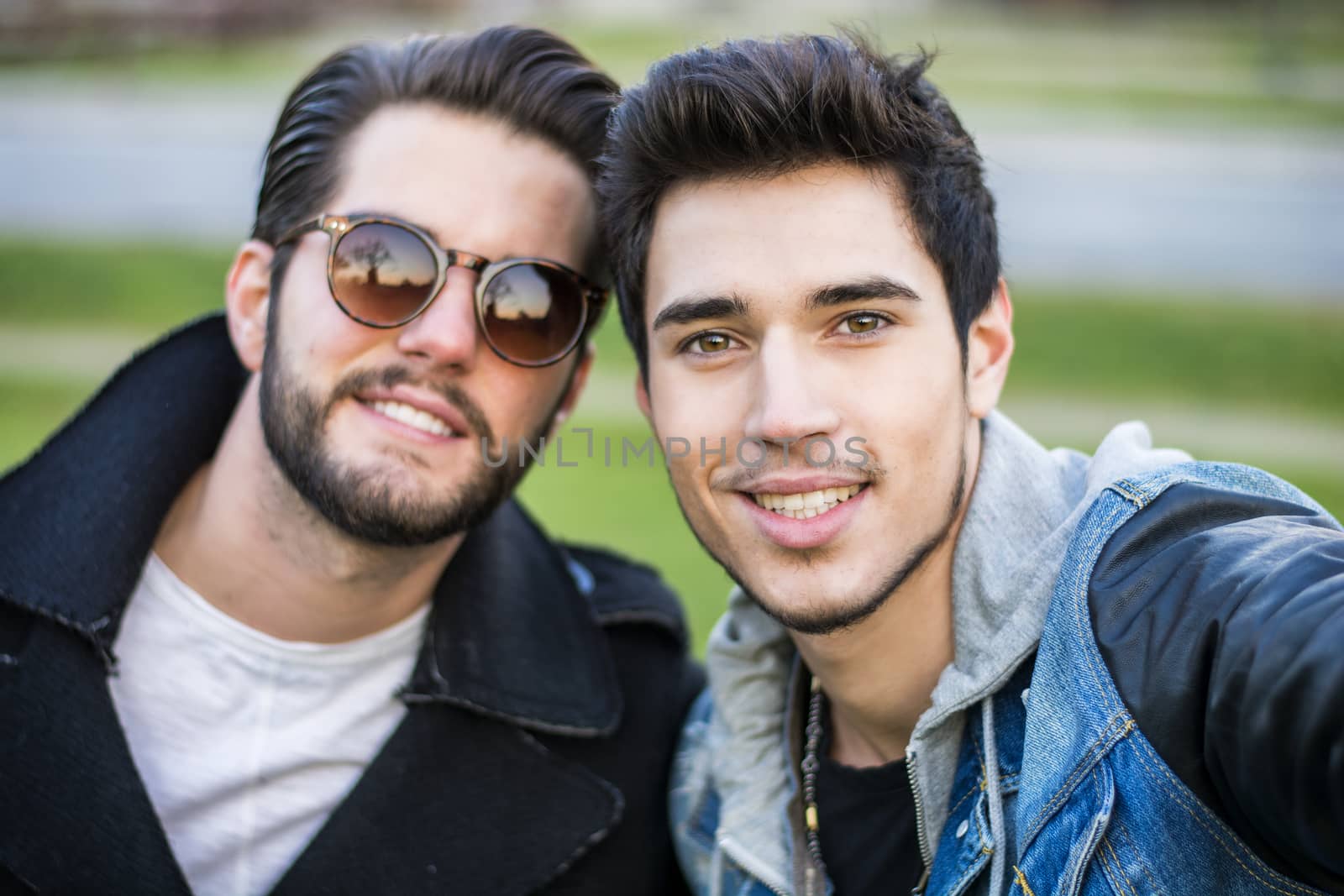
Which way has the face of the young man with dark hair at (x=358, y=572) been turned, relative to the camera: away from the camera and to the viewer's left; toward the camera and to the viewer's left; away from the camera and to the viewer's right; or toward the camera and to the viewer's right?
toward the camera and to the viewer's right

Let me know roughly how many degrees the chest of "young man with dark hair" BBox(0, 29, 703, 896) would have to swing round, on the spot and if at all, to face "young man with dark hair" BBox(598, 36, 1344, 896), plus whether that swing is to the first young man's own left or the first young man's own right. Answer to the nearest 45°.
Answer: approximately 45° to the first young man's own left

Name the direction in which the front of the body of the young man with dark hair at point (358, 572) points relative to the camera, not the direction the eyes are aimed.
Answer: toward the camera
